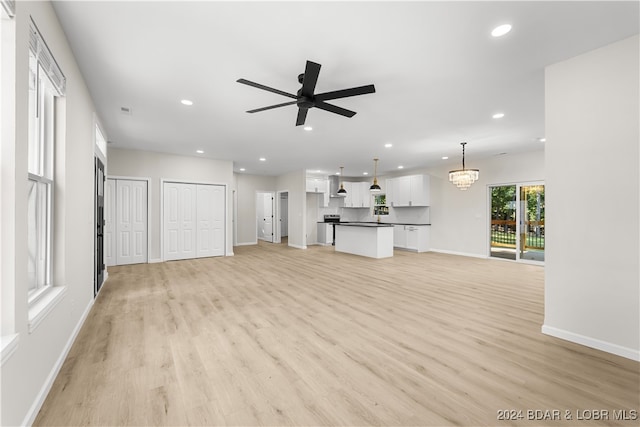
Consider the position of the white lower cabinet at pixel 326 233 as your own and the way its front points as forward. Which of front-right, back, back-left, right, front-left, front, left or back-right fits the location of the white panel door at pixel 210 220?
right

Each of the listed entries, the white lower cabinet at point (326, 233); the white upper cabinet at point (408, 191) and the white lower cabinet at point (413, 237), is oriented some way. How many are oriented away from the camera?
0

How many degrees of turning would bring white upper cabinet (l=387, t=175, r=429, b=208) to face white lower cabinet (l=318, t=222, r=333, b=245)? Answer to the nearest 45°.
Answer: approximately 45° to its right

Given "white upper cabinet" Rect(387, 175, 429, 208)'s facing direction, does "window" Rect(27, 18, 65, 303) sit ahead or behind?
ahead

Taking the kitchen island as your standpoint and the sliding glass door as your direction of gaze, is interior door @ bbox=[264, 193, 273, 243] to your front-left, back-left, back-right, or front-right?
back-left

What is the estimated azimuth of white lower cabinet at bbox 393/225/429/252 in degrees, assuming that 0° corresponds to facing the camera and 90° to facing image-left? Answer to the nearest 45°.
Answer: approximately 45°

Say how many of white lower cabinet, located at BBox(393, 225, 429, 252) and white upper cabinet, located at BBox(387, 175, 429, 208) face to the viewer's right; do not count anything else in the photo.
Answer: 0

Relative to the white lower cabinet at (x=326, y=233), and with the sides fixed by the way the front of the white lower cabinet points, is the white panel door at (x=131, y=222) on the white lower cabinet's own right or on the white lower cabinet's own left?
on the white lower cabinet's own right

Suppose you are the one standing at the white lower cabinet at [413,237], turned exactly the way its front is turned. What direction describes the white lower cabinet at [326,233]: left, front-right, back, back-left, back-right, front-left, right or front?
front-right

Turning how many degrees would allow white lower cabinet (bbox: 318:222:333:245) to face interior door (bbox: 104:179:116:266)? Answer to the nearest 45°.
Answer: approximately 90° to its right

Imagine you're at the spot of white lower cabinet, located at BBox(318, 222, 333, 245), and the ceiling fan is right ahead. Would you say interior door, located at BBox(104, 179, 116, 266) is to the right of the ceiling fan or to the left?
right

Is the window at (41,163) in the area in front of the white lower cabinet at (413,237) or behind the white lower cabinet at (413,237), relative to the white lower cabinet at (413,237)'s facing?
in front

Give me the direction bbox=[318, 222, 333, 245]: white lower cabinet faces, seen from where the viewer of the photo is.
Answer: facing the viewer and to the right of the viewer

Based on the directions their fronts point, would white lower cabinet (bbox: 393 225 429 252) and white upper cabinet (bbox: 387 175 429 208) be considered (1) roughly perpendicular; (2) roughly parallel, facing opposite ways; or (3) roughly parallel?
roughly parallel

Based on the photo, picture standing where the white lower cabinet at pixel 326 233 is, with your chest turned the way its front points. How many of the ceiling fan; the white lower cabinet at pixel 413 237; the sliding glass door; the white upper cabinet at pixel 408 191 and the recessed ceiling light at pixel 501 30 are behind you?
0

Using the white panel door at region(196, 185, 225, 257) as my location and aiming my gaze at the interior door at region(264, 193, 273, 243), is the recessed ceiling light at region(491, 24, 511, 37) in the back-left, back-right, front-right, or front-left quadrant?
back-right
